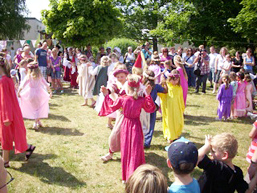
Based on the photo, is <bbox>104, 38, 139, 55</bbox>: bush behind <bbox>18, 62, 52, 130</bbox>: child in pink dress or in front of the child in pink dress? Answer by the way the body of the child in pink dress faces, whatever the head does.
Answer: in front

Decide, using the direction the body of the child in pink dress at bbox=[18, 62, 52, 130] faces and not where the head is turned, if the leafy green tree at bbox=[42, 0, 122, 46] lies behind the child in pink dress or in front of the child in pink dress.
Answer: in front

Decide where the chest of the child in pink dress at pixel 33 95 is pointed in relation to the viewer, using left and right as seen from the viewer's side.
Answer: facing away from the viewer

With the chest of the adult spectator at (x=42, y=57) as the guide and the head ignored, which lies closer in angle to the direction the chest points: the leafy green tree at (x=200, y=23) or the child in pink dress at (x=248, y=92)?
the child in pink dress
